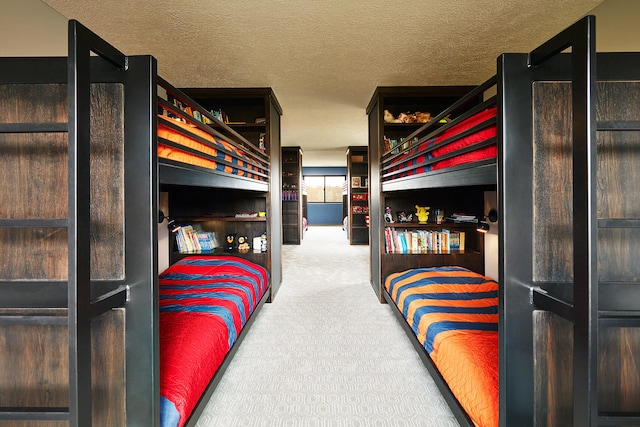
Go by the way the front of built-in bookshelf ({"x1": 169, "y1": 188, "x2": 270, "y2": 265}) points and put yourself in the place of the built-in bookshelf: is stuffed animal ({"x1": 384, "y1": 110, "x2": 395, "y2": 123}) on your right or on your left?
on your left

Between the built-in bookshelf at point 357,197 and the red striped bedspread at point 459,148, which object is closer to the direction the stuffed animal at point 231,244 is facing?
the red striped bedspread

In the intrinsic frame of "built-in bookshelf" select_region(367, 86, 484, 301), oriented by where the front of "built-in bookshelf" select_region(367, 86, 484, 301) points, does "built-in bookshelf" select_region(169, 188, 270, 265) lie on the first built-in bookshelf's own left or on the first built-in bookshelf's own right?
on the first built-in bookshelf's own right

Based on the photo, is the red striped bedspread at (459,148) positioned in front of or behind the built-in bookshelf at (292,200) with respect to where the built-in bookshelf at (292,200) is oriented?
in front
